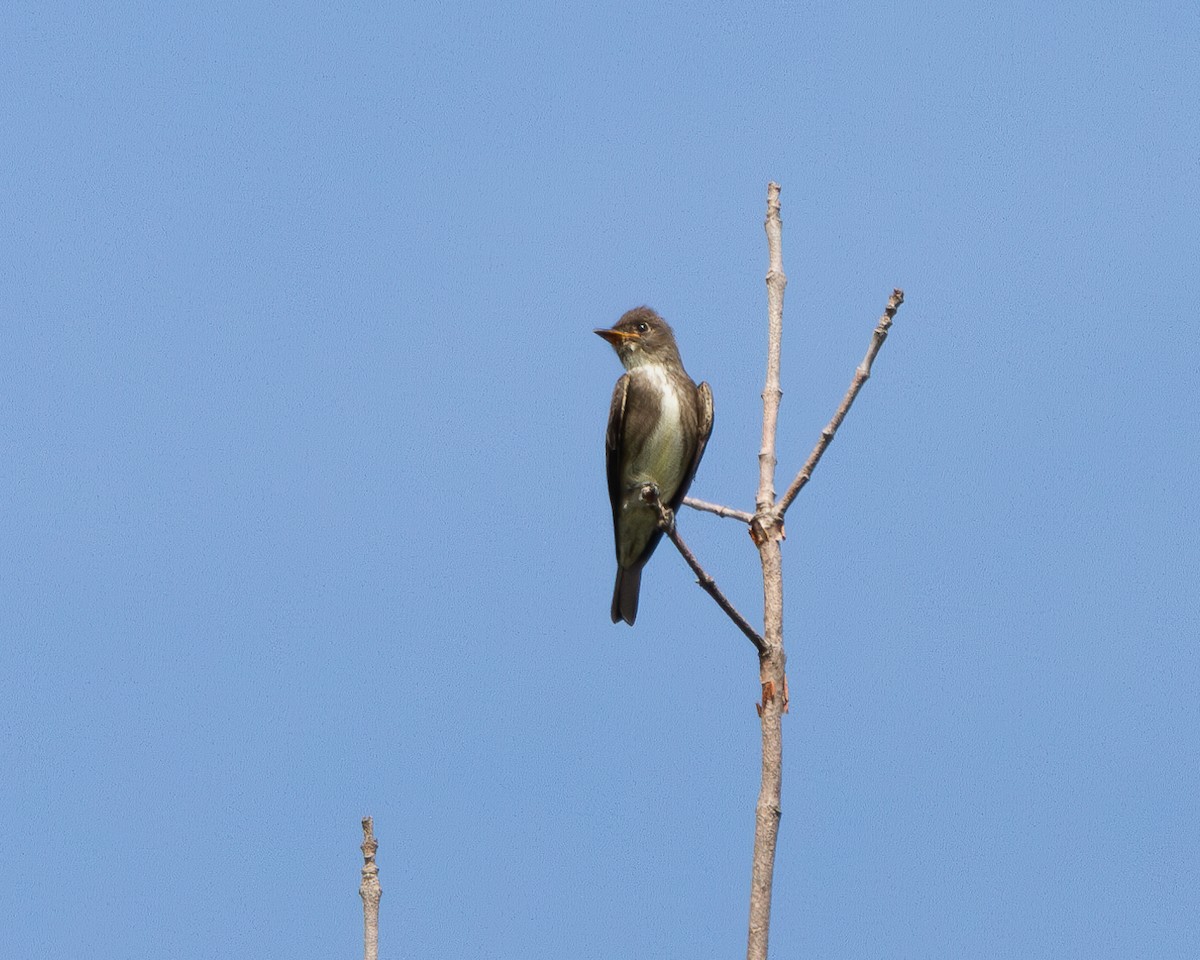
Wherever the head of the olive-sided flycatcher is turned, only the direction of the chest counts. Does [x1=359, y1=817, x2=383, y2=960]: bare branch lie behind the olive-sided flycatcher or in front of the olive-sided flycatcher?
in front

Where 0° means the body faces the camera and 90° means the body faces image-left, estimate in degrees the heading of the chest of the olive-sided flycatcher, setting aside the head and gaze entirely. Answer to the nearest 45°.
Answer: approximately 0°
